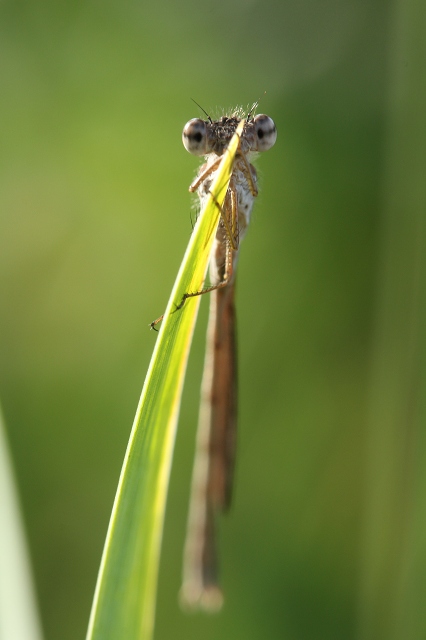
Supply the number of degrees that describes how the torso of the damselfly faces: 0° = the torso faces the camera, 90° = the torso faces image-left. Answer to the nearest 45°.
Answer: approximately 0°
